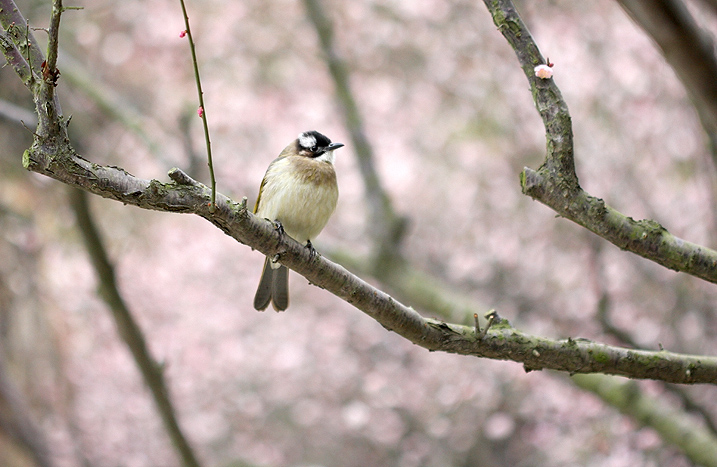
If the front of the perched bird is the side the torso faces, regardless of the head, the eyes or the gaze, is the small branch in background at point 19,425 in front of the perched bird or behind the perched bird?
behind

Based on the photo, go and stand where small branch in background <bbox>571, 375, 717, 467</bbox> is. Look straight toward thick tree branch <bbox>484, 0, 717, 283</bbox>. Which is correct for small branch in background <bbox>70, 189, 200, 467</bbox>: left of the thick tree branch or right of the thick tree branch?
right

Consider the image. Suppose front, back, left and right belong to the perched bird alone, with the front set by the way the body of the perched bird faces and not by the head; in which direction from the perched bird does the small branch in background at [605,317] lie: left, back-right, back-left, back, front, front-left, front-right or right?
left

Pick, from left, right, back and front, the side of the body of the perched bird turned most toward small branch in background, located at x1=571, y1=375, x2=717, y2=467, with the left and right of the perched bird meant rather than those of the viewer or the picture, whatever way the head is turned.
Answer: left

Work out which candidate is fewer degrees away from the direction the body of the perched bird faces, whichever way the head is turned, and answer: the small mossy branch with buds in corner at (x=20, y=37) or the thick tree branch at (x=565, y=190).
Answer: the thick tree branch

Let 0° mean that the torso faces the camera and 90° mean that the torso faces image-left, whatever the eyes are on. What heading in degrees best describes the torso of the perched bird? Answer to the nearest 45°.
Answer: approximately 315°
